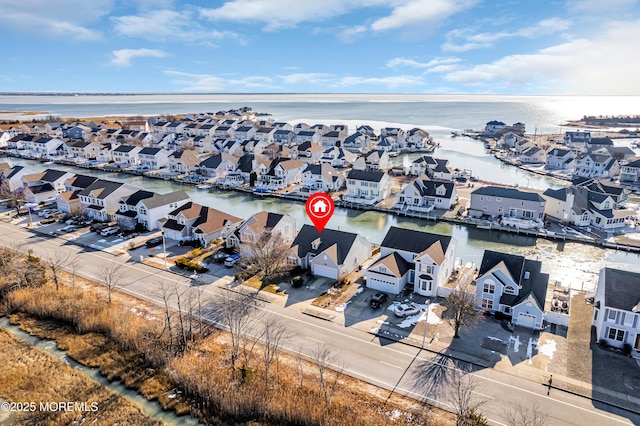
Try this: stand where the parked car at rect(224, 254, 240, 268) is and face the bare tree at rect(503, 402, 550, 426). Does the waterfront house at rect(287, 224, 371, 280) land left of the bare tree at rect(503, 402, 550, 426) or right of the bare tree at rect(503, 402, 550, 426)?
left

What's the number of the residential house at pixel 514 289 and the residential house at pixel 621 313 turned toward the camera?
2

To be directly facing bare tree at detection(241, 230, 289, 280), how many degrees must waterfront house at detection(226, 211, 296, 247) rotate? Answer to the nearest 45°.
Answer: approximately 45° to its left

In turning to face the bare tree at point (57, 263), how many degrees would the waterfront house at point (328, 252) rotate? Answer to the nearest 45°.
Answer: approximately 45° to its right

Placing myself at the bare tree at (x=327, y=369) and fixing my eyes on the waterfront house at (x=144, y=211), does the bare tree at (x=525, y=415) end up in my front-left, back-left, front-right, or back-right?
back-right

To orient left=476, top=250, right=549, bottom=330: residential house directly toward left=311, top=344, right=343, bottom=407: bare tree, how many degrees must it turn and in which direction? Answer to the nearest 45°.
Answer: approximately 45° to its right

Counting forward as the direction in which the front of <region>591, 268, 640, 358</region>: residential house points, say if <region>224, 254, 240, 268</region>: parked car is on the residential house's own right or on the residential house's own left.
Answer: on the residential house's own right

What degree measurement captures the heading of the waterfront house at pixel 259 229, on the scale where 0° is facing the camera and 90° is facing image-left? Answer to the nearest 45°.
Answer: approximately 45°

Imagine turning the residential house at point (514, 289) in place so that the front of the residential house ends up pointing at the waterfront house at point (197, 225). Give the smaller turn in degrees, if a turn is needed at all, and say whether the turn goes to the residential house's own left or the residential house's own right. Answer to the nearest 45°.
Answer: approximately 90° to the residential house's own right

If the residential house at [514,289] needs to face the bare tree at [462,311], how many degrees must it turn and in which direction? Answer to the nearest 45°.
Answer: approximately 45° to its right

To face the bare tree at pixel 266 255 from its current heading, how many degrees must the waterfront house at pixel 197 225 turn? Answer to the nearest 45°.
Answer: approximately 90° to its left

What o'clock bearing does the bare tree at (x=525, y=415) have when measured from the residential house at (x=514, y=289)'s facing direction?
The bare tree is roughly at 12 o'clock from the residential house.
